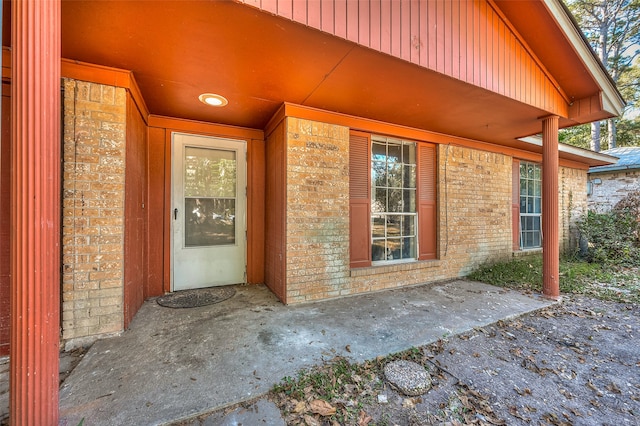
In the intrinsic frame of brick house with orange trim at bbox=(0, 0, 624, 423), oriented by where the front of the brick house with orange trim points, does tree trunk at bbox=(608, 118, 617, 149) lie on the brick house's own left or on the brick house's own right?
on the brick house's own left

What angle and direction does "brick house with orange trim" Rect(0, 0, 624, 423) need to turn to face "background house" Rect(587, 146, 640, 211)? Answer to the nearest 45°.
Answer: approximately 90° to its left

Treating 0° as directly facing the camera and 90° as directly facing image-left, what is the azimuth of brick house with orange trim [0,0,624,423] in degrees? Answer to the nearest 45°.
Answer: approximately 315°

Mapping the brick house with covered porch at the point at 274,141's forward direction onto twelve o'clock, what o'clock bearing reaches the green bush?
The green bush is roughly at 10 o'clock from the brick house with covered porch.
